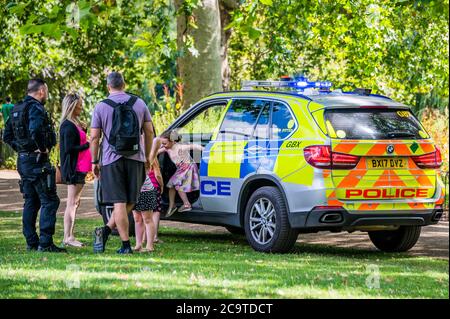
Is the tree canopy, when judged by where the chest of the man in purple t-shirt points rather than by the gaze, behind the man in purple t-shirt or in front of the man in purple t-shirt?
in front

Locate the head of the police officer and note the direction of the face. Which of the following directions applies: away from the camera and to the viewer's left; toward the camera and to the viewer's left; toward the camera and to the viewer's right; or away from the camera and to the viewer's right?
away from the camera and to the viewer's right

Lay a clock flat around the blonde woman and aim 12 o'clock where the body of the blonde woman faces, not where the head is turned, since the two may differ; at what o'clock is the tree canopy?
The tree canopy is roughly at 10 o'clock from the blonde woman.

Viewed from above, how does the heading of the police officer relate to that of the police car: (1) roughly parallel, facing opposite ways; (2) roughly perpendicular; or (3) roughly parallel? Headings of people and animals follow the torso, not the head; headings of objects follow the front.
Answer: roughly perpendicular

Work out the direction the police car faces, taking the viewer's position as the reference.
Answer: facing away from the viewer and to the left of the viewer

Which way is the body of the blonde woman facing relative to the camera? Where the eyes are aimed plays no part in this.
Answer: to the viewer's right

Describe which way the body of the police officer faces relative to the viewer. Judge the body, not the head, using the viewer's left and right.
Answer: facing away from the viewer and to the right of the viewer

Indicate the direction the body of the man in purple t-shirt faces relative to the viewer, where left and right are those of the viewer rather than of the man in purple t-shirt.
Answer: facing away from the viewer

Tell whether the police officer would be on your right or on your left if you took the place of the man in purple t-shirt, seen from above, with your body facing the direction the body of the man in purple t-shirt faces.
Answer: on your left

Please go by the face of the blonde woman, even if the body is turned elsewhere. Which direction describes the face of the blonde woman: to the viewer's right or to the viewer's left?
to the viewer's right
